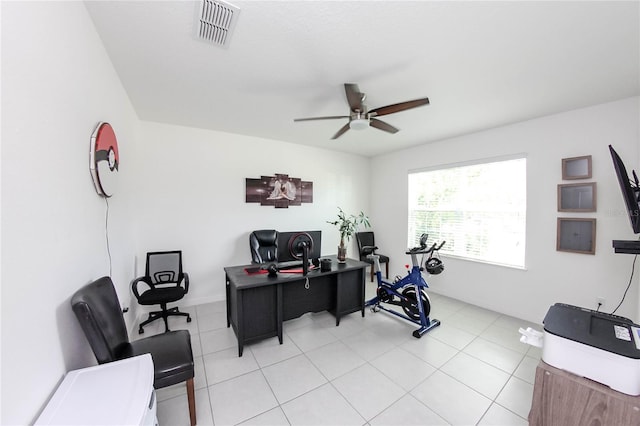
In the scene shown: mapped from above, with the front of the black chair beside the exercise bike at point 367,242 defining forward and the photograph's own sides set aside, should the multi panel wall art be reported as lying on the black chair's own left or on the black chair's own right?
on the black chair's own right

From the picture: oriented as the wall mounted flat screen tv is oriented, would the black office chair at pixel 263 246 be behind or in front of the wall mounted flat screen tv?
in front

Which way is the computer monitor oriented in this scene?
away from the camera

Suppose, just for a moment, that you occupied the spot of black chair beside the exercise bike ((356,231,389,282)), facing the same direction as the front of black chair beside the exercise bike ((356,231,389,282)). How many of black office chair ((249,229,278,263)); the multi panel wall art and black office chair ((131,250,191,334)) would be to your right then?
3

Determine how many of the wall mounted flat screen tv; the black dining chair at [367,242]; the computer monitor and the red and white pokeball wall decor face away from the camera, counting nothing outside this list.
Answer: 1

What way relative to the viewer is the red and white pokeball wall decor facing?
to the viewer's right

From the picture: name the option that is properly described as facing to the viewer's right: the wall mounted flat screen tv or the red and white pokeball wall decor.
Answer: the red and white pokeball wall decor

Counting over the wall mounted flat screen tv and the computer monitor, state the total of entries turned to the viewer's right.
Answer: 0

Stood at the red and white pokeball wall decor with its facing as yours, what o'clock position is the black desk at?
The black desk is roughly at 12 o'clock from the red and white pokeball wall decor.

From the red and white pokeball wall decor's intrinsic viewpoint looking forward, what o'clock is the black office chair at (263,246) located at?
The black office chair is roughly at 11 o'clock from the red and white pokeball wall decor.

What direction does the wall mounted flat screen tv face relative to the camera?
to the viewer's left

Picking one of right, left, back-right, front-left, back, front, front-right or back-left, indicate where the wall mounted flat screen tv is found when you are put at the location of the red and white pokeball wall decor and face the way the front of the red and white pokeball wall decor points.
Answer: front-right

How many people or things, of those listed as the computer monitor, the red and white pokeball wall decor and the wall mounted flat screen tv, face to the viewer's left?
1

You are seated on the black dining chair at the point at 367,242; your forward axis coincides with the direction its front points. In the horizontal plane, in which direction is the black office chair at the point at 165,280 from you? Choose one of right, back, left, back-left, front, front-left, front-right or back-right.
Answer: right

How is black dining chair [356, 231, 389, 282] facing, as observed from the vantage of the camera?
facing the viewer and to the right of the viewer
